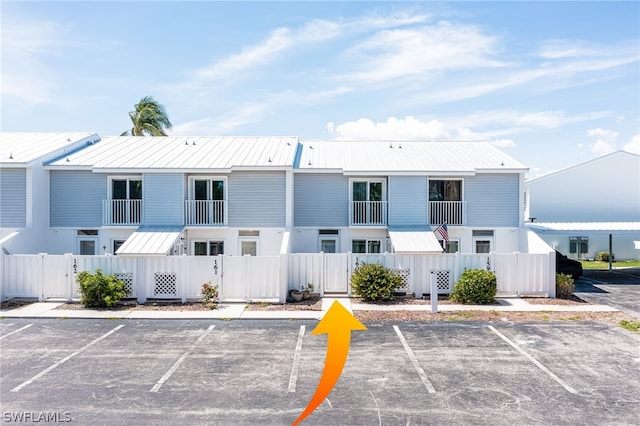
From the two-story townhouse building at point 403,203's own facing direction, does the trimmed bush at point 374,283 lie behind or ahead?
ahead

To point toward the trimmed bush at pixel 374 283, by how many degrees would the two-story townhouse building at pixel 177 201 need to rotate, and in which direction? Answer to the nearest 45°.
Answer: approximately 45° to its left

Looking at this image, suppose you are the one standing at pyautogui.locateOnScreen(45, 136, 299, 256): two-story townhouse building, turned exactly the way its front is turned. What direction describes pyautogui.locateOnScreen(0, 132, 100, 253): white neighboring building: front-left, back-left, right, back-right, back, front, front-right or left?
right

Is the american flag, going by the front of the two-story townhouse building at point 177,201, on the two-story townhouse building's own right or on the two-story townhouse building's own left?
on the two-story townhouse building's own left

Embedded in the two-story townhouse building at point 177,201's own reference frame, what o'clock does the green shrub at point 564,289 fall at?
The green shrub is roughly at 10 o'clock from the two-story townhouse building.

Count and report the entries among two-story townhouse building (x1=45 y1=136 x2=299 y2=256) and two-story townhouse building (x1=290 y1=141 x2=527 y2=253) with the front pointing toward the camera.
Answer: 2

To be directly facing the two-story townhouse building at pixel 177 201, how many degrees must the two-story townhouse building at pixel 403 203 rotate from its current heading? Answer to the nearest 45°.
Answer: approximately 90° to its right

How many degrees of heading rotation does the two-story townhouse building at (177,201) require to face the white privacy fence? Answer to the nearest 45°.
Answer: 0° — it already faces it

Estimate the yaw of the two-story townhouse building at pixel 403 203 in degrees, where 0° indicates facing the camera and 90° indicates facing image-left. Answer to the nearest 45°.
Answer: approximately 0°

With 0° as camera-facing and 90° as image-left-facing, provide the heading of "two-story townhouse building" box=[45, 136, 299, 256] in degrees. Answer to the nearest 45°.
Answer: approximately 0°

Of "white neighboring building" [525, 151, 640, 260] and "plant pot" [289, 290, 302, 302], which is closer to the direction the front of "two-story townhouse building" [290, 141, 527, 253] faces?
the plant pot
